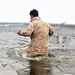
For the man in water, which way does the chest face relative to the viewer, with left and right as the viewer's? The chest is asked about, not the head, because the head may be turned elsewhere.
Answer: facing away from the viewer and to the left of the viewer
